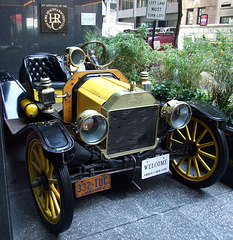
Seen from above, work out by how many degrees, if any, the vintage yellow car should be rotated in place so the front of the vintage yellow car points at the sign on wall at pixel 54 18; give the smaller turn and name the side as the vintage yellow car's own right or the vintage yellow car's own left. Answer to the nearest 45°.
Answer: approximately 135° to the vintage yellow car's own left

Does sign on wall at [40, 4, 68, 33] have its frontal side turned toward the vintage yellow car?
yes

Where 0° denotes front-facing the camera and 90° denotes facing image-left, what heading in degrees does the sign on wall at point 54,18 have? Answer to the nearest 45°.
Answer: approximately 0°

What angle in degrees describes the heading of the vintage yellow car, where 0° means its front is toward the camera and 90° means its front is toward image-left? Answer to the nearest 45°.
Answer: approximately 315°
